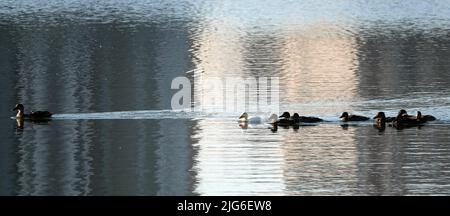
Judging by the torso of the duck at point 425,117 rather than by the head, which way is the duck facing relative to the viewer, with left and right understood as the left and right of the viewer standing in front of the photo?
facing to the left of the viewer

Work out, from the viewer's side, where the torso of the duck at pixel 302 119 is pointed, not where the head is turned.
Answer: to the viewer's left

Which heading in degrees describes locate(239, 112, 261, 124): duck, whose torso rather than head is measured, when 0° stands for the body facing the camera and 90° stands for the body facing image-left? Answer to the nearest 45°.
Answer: approximately 90°

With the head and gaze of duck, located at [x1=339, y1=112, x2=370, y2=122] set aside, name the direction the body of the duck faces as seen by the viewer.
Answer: to the viewer's left

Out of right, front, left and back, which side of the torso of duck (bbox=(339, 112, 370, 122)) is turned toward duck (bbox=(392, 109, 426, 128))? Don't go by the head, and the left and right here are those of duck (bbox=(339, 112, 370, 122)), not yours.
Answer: back

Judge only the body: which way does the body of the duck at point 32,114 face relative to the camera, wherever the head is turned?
to the viewer's left

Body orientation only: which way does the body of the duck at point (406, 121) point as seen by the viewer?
to the viewer's left

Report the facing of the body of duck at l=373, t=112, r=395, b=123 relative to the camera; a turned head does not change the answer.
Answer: to the viewer's left

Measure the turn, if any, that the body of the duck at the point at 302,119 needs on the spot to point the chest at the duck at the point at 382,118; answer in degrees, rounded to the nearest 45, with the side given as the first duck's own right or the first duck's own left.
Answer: approximately 180°

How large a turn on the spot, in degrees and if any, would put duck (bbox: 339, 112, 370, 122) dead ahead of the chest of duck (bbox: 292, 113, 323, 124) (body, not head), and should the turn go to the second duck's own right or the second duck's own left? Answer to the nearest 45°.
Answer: approximately 180°
